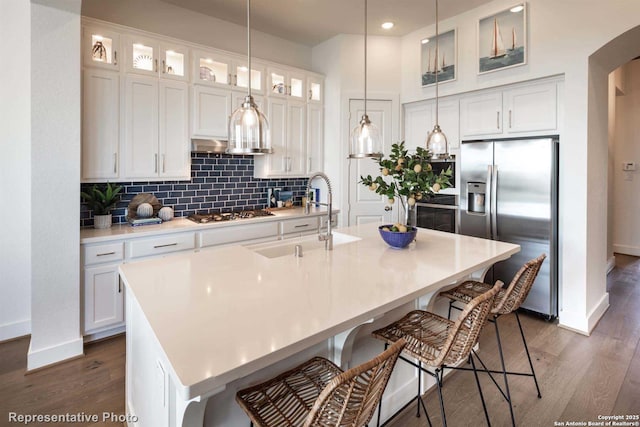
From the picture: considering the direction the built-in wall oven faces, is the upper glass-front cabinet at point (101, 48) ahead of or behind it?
ahead

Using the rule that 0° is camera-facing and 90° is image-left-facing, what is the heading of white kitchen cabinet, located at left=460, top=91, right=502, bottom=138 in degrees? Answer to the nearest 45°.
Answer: approximately 45°

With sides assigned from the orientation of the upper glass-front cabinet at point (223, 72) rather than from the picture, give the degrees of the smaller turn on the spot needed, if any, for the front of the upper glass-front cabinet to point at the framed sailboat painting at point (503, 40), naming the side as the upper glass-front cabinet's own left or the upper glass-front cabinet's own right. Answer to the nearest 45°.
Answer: approximately 45° to the upper glass-front cabinet's own left

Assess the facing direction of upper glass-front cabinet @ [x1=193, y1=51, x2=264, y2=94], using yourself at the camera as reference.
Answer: facing the viewer and to the right of the viewer

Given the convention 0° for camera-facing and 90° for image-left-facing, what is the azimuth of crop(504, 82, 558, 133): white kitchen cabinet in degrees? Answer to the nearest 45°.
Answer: approximately 45°

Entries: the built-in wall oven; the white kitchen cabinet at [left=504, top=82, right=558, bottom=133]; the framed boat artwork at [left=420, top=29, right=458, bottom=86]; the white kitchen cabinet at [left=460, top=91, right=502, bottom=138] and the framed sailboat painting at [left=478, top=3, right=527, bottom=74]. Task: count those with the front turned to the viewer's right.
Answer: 0

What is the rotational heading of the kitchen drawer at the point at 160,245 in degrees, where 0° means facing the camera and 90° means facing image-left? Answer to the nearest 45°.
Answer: approximately 315°

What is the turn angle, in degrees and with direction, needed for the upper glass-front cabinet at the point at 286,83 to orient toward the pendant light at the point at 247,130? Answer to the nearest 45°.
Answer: approximately 45° to its right

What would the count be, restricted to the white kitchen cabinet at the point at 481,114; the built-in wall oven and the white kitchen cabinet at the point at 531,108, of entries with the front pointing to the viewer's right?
0

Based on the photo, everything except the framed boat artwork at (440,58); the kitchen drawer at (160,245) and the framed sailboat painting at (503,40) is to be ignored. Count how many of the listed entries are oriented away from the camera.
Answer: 0

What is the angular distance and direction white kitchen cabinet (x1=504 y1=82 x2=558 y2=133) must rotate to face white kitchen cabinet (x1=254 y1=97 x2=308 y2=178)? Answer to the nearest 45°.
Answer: approximately 45° to its right

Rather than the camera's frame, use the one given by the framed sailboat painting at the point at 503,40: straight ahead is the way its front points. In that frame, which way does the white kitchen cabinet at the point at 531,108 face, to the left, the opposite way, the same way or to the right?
the same way
